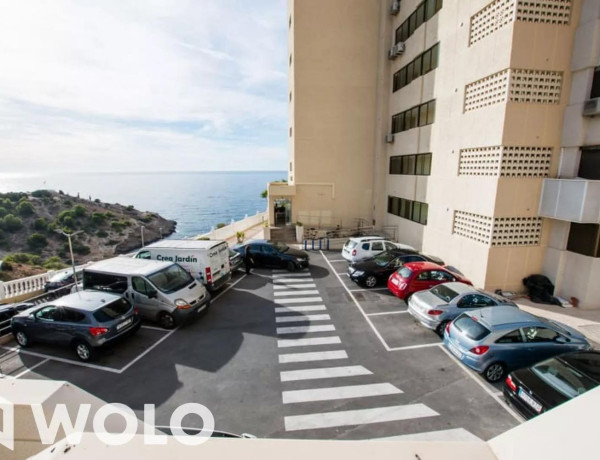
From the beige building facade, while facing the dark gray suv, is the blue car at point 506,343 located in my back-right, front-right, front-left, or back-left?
front-left

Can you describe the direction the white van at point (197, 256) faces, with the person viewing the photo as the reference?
facing away from the viewer and to the left of the viewer

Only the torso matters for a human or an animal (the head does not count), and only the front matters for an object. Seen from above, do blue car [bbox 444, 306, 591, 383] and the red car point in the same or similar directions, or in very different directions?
same or similar directions

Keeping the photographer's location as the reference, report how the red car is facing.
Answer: facing away from the viewer and to the right of the viewer

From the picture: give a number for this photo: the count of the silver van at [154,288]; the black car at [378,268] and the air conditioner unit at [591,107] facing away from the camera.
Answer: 0

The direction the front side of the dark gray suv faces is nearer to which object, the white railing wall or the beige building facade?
the white railing wall

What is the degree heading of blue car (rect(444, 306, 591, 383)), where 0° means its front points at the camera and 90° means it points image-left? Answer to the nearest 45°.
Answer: approximately 225°

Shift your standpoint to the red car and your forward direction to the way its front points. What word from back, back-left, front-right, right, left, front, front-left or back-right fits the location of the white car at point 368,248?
left

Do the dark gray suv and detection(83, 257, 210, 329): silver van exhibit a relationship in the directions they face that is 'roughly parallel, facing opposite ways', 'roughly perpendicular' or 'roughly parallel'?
roughly parallel, facing opposite ways

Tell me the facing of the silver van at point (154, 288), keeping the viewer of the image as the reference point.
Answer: facing the viewer and to the right of the viewer

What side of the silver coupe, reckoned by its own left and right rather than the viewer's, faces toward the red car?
left

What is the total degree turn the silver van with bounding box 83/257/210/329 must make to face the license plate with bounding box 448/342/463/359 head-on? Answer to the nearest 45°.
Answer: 0° — it already faces it

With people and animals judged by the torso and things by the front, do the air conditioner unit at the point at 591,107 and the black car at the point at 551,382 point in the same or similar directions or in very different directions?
very different directions
